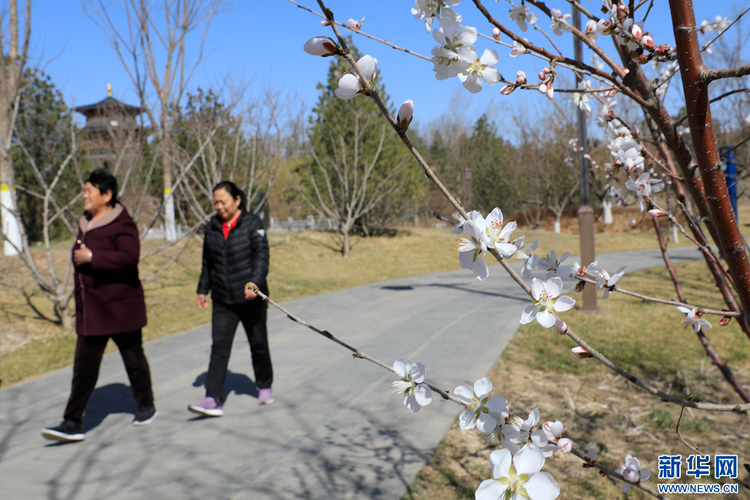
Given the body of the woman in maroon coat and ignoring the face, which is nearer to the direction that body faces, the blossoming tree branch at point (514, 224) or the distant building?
the blossoming tree branch

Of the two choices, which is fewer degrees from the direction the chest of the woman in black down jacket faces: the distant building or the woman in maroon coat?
the woman in maroon coat

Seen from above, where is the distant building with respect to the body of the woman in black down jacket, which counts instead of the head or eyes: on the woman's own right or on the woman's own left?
on the woman's own right

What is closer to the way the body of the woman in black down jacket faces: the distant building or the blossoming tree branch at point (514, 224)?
the blossoming tree branch

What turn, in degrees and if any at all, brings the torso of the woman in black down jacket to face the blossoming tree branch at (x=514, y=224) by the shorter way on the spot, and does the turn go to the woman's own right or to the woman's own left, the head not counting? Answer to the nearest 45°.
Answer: approximately 45° to the woman's own left

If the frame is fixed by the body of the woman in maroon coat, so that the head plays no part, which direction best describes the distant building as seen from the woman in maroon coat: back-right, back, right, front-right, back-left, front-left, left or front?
back-right

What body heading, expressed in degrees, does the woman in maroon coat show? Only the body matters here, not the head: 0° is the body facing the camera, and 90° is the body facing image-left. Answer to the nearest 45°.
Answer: approximately 45°

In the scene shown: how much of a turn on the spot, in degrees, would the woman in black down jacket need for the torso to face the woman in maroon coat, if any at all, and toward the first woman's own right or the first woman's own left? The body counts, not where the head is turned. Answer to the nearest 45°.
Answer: approximately 45° to the first woman's own right

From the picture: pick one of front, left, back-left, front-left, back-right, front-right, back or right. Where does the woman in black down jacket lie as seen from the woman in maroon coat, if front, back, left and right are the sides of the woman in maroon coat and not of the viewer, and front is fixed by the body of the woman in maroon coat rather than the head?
back-left

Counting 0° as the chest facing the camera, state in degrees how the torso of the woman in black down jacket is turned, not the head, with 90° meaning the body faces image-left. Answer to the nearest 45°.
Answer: approximately 45°
